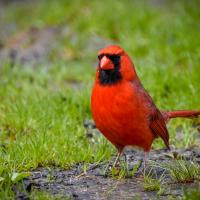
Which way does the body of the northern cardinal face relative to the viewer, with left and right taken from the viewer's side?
facing the viewer and to the left of the viewer
